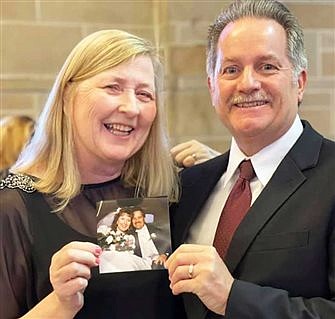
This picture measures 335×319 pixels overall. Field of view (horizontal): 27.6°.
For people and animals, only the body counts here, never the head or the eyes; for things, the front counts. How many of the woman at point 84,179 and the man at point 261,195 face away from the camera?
0

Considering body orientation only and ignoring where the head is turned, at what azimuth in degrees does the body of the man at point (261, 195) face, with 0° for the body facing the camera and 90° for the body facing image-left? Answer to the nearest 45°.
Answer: approximately 45°
